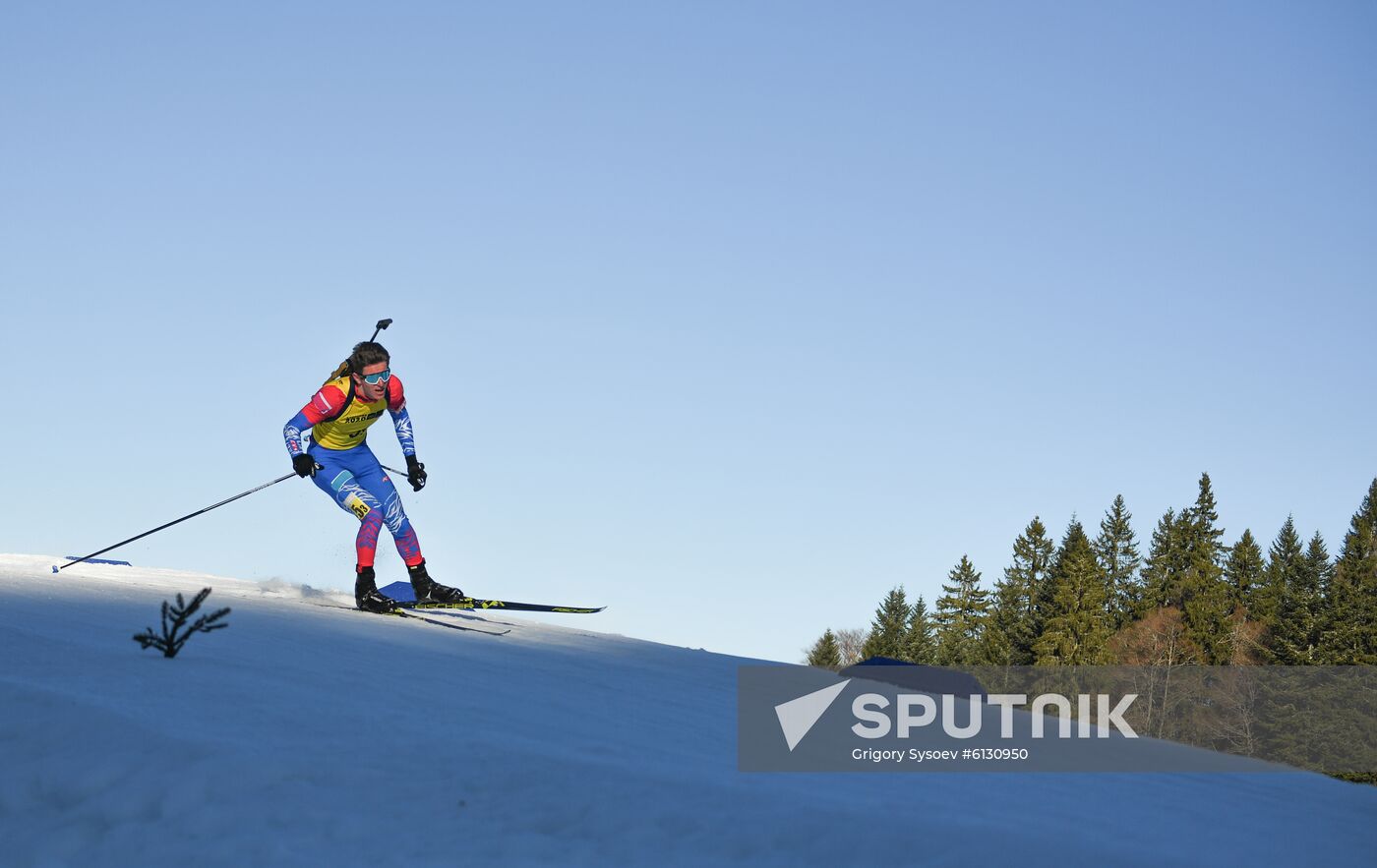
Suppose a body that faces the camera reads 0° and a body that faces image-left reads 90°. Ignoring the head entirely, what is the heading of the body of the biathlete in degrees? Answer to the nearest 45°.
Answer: approximately 315°
